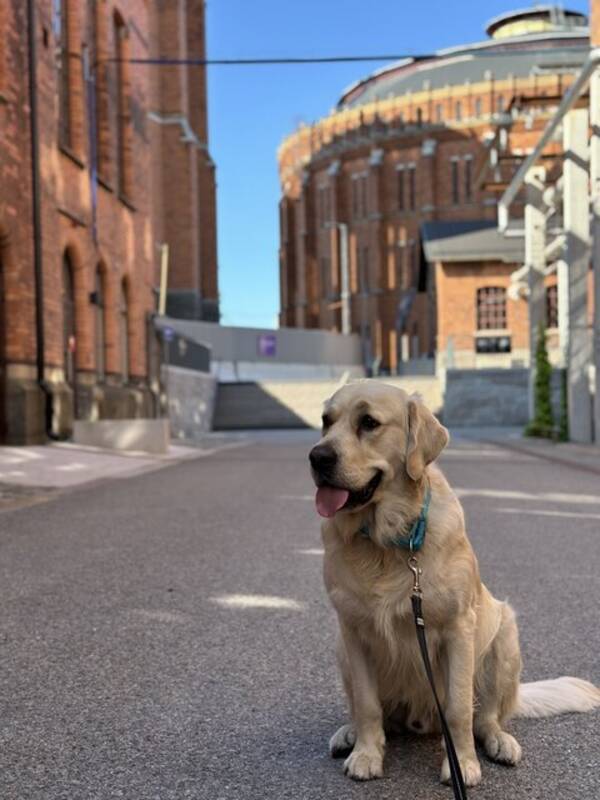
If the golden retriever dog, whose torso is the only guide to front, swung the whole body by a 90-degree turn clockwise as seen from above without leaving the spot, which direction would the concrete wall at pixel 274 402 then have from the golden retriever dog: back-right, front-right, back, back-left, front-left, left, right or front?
front-right

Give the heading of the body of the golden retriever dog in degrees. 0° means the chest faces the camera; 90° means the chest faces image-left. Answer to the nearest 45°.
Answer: approximately 45°

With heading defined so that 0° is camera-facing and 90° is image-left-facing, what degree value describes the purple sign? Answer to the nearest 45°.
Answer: approximately 0°

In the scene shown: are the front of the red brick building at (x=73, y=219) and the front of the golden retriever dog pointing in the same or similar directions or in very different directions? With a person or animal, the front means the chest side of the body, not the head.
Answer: very different directions

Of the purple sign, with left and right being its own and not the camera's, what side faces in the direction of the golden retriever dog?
front

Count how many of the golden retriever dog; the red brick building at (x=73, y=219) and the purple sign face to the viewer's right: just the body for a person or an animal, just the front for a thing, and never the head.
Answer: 1

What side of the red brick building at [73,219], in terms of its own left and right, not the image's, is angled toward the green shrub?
front

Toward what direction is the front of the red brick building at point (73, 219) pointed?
to the viewer's right

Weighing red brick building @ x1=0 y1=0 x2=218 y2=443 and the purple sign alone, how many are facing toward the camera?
1

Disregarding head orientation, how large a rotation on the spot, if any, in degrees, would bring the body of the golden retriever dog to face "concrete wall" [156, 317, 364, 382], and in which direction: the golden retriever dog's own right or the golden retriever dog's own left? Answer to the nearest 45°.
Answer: approximately 135° to the golden retriever dog's own right

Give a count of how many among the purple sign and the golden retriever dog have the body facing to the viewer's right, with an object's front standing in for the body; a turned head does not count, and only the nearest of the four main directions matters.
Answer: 0

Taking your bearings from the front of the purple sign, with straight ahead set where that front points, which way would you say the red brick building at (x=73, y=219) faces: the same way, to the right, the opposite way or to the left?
to the left

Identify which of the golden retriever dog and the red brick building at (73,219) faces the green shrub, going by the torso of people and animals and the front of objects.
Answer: the red brick building
